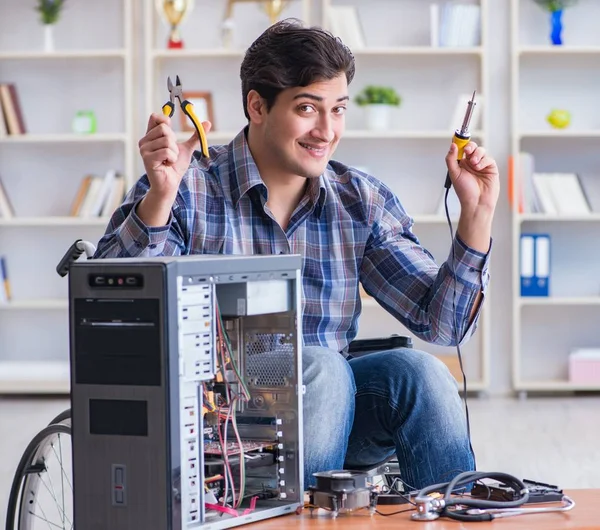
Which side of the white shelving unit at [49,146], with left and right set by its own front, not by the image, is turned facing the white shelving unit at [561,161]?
left

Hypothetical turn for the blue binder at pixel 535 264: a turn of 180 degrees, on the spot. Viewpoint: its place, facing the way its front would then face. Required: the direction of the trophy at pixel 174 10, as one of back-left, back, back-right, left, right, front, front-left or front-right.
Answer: left

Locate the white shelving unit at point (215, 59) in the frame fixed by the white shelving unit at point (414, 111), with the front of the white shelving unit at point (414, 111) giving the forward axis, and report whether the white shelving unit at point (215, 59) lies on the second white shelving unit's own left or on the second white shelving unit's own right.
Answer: on the second white shelving unit's own right

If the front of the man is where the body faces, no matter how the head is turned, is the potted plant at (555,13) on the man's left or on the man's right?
on the man's left

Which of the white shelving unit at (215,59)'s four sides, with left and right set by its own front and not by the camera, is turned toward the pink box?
left

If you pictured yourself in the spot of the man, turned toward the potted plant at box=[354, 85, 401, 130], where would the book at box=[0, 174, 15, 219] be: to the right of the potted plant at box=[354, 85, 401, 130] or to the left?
left

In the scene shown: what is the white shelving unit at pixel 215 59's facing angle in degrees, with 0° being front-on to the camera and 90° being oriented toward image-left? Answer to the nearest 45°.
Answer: approximately 0°
